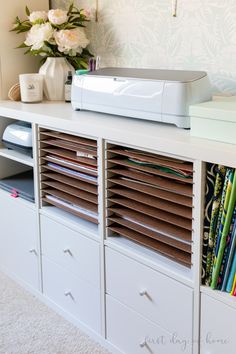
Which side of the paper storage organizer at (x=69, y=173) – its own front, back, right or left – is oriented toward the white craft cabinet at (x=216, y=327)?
left

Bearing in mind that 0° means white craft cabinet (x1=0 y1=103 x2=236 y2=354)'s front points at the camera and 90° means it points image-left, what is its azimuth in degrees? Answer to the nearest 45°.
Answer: approximately 45°

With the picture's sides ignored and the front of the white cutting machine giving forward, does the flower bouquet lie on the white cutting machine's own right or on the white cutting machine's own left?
on the white cutting machine's own right
